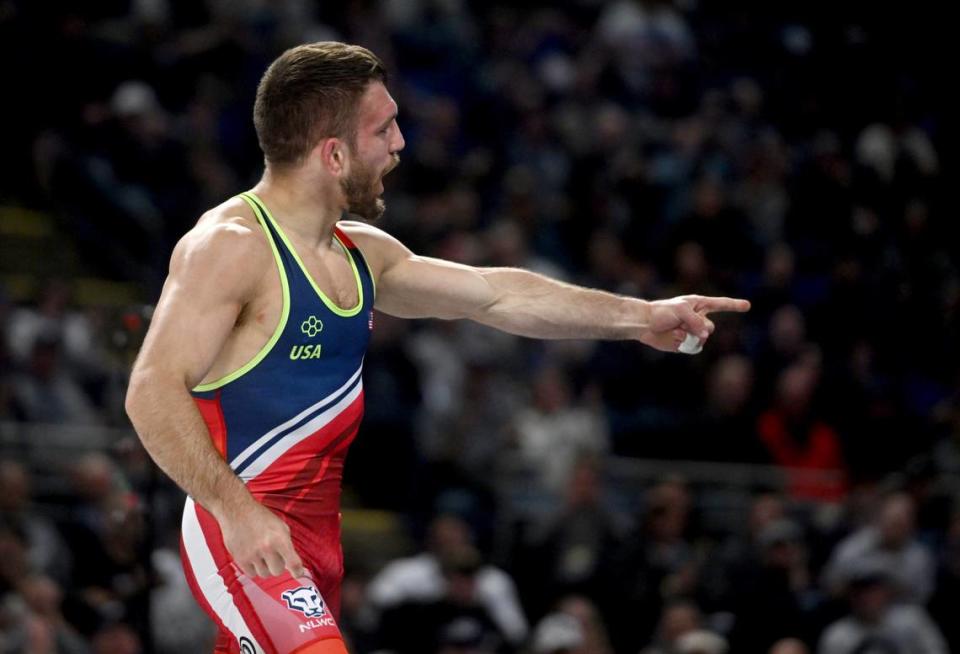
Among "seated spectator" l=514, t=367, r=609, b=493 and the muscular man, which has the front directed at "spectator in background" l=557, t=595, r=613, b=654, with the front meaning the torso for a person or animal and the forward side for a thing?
the seated spectator

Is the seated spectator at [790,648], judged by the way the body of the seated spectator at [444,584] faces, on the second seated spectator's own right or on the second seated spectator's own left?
on the second seated spectator's own left

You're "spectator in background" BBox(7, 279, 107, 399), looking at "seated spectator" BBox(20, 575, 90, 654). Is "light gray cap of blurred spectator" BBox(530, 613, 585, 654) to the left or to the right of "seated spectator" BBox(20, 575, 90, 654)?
left

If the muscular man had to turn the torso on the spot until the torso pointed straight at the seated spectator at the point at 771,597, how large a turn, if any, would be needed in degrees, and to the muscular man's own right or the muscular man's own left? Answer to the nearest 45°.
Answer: approximately 90° to the muscular man's own left

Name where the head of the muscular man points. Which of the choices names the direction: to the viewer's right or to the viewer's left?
to the viewer's right

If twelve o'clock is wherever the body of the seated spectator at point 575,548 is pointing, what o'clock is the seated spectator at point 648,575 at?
the seated spectator at point 648,575 is roughly at 10 o'clock from the seated spectator at point 575,548.

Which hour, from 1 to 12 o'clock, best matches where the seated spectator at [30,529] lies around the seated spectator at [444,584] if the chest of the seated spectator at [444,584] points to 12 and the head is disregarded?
the seated spectator at [30,529] is roughly at 3 o'clock from the seated spectator at [444,584].

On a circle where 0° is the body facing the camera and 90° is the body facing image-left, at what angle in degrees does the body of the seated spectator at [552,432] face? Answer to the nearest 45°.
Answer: approximately 0°

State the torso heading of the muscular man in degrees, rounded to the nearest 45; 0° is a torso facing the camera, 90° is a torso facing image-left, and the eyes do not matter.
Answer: approximately 315°

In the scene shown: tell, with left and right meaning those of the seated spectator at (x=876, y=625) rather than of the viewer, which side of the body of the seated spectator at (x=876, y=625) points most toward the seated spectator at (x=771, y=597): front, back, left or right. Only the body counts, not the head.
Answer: right
